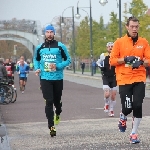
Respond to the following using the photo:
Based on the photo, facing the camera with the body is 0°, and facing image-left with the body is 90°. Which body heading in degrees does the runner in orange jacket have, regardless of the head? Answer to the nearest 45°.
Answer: approximately 0°
